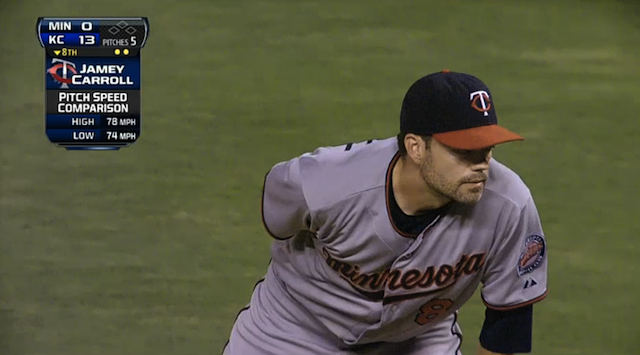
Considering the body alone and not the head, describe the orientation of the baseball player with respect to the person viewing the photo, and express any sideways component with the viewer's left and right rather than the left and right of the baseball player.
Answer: facing the viewer and to the right of the viewer

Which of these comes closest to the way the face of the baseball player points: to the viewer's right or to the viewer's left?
to the viewer's right
